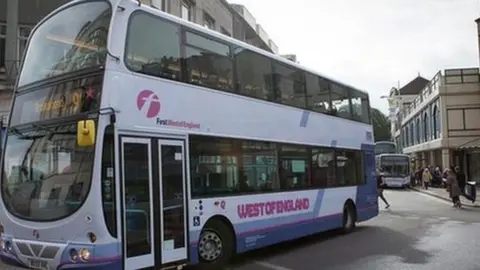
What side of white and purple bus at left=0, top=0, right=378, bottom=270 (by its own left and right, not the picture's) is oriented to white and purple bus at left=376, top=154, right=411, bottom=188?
back

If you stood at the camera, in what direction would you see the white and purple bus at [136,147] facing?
facing the viewer and to the left of the viewer

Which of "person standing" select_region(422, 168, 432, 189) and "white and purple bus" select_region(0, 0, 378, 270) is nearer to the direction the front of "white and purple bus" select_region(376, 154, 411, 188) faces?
the white and purple bus

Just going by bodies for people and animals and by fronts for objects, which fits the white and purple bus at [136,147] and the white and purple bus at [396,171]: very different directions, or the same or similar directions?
same or similar directions

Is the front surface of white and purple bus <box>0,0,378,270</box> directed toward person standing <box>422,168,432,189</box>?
no

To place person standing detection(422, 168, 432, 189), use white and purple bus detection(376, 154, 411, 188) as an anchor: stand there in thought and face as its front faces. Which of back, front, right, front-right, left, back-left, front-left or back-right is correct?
front-left

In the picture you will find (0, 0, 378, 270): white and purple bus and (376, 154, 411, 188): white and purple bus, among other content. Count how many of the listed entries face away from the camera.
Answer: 0

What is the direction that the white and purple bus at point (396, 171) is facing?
toward the camera

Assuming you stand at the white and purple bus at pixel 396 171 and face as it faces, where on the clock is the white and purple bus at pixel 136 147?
the white and purple bus at pixel 136 147 is roughly at 12 o'clock from the white and purple bus at pixel 396 171.
